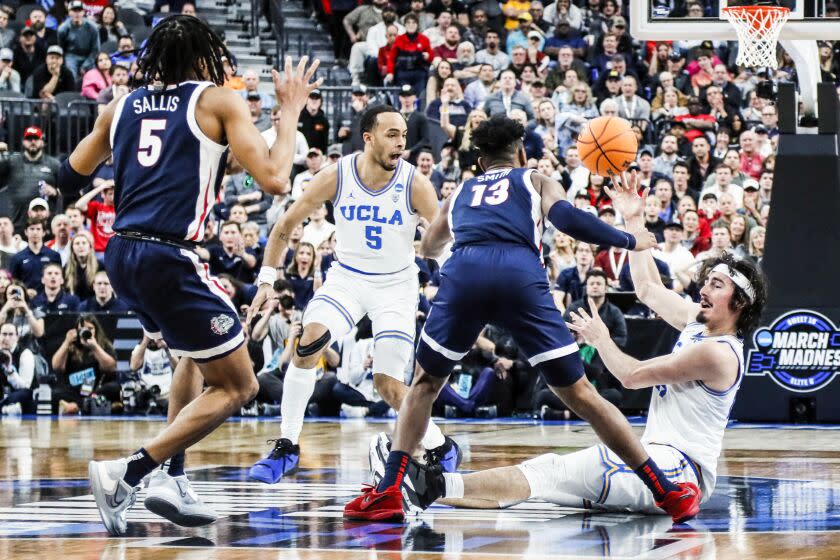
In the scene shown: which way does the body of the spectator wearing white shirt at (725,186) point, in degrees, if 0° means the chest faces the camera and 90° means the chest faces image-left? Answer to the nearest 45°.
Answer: approximately 0°

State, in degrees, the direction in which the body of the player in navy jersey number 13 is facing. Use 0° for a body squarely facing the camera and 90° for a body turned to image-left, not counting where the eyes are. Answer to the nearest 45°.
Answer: approximately 180°

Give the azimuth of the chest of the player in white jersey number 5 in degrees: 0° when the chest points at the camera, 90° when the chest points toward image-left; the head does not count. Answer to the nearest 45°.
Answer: approximately 0°

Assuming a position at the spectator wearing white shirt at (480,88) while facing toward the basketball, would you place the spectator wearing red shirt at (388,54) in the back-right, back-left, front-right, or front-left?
back-right

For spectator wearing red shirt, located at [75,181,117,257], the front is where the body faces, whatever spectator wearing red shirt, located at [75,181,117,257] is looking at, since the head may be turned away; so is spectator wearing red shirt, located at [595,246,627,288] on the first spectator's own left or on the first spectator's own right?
on the first spectator's own left

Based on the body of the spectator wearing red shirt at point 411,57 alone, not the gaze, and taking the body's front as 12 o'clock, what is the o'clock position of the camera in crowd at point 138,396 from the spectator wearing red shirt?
The camera in crowd is roughly at 1 o'clock from the spectator wearing red shirt.

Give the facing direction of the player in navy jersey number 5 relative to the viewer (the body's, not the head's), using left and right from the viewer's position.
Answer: facing away from the viewer and to the right of the viewer

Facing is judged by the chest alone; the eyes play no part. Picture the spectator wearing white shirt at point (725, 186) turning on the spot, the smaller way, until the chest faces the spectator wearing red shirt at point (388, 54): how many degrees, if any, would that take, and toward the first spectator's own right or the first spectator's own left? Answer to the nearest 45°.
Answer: approximately 135° to the first spectator's own right
